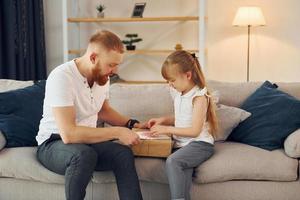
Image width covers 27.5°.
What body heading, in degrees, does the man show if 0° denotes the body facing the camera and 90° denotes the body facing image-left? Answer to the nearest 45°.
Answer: approximately 315°

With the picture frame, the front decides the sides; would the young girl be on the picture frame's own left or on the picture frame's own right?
on the picture frame's own left

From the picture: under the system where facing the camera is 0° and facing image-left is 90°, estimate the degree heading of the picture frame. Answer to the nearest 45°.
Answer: approximately 45°

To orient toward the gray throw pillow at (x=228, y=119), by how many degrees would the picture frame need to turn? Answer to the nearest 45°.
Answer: approximately 45° to its left

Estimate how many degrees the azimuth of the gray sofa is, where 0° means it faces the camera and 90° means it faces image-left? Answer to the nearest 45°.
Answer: approximately 0°

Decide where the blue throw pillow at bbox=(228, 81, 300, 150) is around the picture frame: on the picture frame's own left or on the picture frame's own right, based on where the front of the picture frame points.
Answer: on the picture frame's own left
